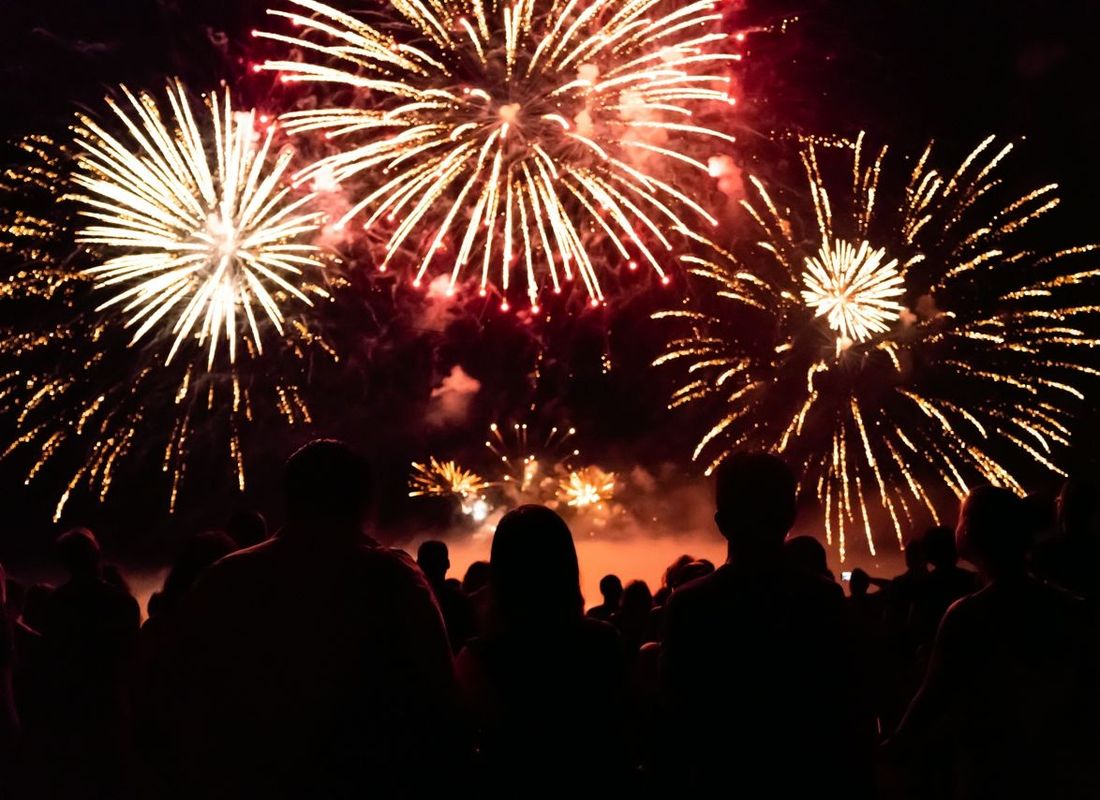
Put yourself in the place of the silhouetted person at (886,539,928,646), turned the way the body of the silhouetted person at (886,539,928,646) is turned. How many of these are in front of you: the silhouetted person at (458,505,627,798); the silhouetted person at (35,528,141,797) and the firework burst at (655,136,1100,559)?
1

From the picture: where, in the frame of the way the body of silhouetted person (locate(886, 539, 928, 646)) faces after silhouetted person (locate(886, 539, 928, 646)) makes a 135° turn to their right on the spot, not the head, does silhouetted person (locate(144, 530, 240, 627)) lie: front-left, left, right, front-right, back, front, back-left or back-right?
right

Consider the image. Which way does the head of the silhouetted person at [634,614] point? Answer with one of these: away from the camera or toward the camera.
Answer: away from the camera

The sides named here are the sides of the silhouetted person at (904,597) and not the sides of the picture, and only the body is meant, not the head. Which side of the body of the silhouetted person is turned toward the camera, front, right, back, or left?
back

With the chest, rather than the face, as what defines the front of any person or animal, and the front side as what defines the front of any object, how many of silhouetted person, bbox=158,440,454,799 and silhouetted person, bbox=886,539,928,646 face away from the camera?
2

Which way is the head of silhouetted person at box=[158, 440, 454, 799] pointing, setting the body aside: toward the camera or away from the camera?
away from the camera

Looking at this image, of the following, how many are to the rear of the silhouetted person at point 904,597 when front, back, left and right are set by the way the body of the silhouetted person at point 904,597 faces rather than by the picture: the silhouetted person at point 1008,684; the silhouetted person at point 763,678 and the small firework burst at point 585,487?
2

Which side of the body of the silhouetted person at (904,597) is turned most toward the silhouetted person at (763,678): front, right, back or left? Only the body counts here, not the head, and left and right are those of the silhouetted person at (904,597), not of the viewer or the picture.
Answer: back

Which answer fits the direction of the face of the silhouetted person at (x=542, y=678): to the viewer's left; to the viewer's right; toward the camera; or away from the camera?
away from the camera

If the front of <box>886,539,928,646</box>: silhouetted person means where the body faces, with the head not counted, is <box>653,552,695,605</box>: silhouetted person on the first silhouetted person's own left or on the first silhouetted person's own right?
on the first silhouetted person's own left

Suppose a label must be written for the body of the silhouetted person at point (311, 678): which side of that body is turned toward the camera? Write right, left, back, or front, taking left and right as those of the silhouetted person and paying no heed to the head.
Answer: back

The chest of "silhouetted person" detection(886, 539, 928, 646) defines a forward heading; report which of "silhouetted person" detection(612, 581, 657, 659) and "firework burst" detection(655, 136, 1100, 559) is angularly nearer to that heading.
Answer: the firework burst

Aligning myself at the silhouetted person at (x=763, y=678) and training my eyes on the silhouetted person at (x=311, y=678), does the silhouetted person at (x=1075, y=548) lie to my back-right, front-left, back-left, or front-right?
back-right

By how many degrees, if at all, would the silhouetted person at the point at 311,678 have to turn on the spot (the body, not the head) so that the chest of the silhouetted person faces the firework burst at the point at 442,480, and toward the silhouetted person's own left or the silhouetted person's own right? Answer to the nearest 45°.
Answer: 0° — they already face it

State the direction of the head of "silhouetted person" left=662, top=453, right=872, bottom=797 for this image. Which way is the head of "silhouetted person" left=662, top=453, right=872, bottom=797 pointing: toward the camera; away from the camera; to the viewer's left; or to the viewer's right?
away from the camera
